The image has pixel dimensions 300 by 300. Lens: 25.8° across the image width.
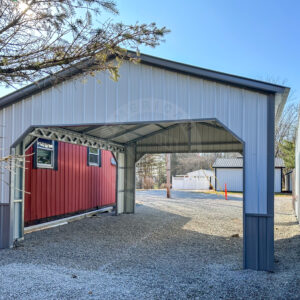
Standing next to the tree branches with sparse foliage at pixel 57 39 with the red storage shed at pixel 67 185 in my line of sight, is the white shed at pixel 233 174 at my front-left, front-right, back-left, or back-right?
front-right

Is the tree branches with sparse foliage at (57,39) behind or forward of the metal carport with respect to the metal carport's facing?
forward

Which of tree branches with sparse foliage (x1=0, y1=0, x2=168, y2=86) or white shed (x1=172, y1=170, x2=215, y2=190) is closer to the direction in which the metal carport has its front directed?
the tree branches with sparse foliage

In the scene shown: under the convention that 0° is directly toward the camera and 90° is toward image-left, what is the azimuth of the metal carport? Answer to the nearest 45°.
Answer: approximately 0°

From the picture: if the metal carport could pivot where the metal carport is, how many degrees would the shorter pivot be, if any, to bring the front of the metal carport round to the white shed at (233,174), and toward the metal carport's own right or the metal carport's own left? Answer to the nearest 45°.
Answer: approximately 180°

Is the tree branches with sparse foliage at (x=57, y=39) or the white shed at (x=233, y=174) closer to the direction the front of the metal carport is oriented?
the tree branches with sparse foliage

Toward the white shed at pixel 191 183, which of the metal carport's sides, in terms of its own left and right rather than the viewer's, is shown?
back
